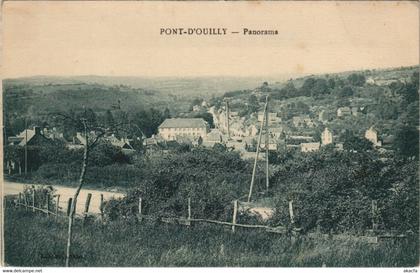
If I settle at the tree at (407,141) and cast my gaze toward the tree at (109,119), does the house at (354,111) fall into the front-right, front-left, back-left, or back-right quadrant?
front-right

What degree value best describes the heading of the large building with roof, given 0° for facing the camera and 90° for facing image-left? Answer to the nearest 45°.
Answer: approximately 0°

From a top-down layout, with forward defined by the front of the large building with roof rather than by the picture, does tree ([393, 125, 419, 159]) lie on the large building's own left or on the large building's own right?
on the large building's own left

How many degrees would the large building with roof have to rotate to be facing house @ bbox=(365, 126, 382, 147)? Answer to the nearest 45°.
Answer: approximately 90° to its left

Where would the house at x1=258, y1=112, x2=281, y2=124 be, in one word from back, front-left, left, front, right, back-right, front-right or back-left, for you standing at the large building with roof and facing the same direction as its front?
left
